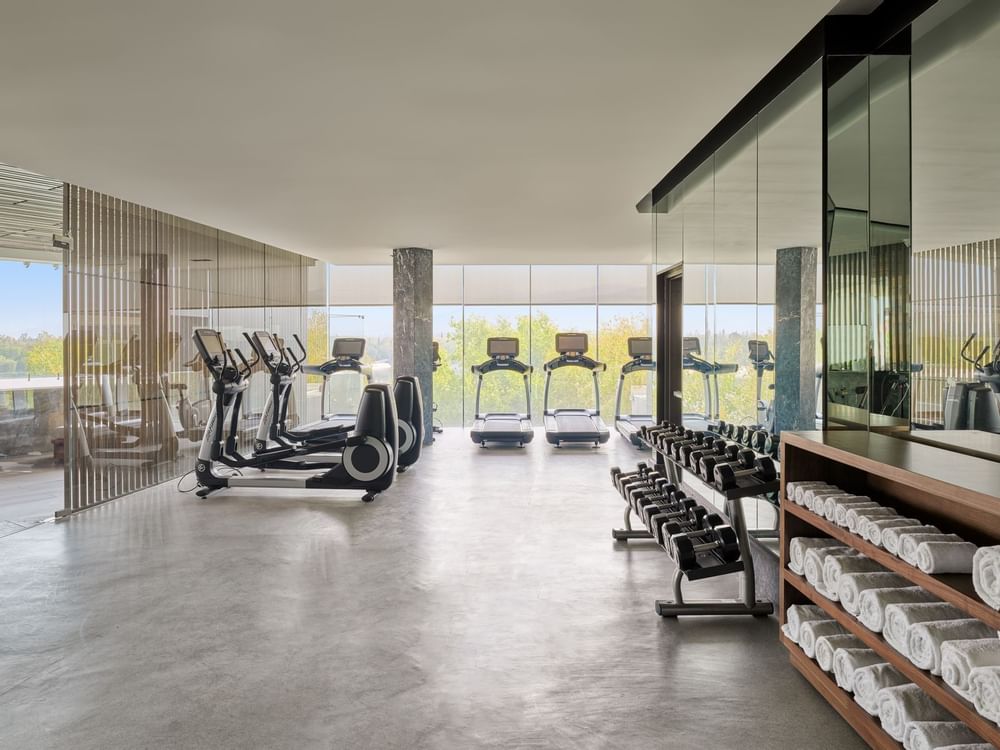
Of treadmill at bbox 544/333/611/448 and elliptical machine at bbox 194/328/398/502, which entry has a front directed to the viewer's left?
the elliptical machine

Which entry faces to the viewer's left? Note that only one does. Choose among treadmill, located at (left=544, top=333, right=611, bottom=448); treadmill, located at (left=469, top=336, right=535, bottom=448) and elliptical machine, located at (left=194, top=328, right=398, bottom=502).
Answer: the elliptical machine

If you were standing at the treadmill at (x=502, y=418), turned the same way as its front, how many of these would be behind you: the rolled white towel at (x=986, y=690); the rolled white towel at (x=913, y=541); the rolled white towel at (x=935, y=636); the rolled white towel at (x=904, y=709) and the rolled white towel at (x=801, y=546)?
5

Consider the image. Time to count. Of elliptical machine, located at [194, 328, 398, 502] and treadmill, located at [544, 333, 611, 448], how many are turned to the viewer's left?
1

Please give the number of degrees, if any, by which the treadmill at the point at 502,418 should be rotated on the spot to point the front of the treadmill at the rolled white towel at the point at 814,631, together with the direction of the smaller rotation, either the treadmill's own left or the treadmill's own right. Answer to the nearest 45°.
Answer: approximately 180°

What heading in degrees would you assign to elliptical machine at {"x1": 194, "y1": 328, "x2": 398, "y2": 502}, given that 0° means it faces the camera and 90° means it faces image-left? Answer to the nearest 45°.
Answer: approximately 90°

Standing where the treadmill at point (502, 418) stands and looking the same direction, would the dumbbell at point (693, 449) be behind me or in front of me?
behind

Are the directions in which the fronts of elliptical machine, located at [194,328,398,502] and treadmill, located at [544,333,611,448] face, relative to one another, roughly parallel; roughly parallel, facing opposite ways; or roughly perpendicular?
roughly perpendicular

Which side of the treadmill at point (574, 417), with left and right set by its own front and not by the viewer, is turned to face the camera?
back

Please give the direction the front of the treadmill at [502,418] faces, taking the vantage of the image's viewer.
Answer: facing away from the viewer

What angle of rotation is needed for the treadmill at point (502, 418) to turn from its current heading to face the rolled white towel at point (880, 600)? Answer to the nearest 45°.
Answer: approximately 180°

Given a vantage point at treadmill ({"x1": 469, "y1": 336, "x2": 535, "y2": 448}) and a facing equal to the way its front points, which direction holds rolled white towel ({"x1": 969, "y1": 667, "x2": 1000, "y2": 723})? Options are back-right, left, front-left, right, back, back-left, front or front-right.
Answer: back

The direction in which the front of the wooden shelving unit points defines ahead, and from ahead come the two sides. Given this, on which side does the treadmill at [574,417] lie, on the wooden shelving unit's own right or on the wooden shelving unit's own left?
on the wooden shelving unit's own right

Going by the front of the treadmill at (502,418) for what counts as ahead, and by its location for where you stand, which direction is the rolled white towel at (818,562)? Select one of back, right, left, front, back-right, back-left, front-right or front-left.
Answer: back
